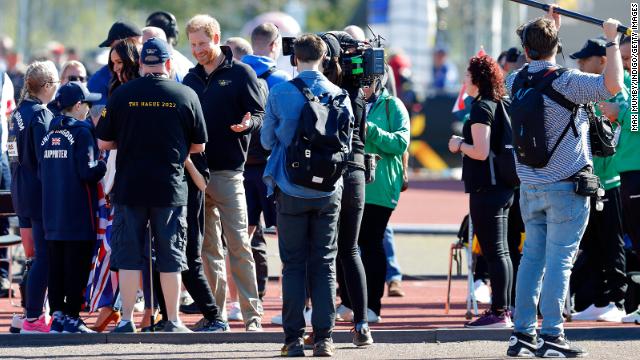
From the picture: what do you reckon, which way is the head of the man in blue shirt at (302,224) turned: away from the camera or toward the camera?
away from the camera

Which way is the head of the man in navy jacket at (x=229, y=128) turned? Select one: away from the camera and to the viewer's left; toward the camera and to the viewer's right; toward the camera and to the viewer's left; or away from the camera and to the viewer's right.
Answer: toward the camera and to the viewer's left

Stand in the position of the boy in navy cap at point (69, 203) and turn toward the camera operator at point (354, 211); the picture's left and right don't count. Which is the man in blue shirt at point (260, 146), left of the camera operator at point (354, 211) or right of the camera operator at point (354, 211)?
left

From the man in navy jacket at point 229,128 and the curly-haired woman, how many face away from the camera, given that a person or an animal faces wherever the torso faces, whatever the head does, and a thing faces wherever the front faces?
0

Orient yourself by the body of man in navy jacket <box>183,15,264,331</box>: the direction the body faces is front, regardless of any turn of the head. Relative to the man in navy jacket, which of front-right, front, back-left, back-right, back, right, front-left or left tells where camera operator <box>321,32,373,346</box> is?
left

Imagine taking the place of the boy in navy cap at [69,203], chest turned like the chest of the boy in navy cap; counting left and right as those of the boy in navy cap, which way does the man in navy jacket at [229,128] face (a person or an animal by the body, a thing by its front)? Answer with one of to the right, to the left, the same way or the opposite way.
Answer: the opposite way

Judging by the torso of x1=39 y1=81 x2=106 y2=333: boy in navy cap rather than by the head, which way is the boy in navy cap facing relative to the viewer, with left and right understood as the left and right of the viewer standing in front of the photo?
facing away from the viewer and to the right of the viewer

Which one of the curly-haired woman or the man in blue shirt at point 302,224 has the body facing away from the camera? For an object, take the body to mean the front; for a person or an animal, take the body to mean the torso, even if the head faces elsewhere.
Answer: the man in blue shirt

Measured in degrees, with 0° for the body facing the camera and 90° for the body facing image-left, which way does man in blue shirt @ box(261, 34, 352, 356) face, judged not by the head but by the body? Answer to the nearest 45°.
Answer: approximately 180°

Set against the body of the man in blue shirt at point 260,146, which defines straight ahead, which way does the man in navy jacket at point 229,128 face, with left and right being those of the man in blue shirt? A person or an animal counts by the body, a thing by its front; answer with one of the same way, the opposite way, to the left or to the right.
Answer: the opposite way

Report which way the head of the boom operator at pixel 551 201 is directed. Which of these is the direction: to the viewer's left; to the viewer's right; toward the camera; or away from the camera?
away from the camera
